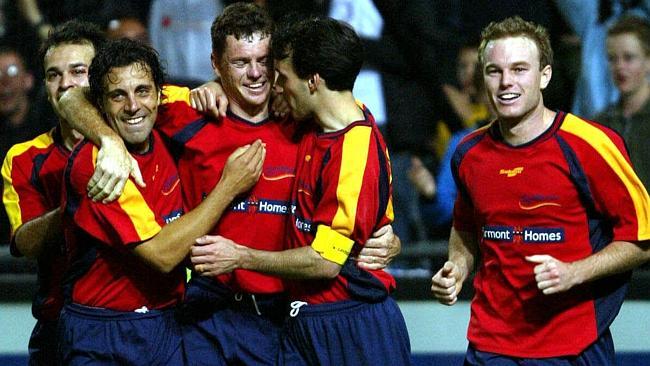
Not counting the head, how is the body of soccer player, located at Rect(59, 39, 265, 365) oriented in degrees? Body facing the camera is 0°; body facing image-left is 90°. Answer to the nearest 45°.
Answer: approximately 315°

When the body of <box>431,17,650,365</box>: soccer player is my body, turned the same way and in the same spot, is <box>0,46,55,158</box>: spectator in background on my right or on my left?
on my right

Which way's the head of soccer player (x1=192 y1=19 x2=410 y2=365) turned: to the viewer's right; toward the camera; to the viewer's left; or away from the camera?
to the viewer's left

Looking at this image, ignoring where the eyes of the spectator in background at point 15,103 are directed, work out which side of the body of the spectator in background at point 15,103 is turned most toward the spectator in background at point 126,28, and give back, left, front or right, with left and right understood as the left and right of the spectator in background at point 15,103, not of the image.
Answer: left

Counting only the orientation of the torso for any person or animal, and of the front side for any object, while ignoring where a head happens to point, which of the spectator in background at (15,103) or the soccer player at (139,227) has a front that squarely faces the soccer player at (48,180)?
the spectator in background

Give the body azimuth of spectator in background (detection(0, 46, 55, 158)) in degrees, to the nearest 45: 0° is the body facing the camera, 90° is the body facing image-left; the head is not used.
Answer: approximately 0°

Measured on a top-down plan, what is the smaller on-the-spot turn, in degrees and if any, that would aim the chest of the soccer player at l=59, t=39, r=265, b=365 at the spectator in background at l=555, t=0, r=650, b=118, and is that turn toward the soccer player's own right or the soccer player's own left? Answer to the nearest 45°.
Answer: approximately 90° to the soccer player's own left

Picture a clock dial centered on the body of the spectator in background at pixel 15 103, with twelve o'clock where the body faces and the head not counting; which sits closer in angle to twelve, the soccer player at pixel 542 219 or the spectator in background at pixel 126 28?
the soccer player

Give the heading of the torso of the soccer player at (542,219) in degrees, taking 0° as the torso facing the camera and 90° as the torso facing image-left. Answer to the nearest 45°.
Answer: approximately 45°
